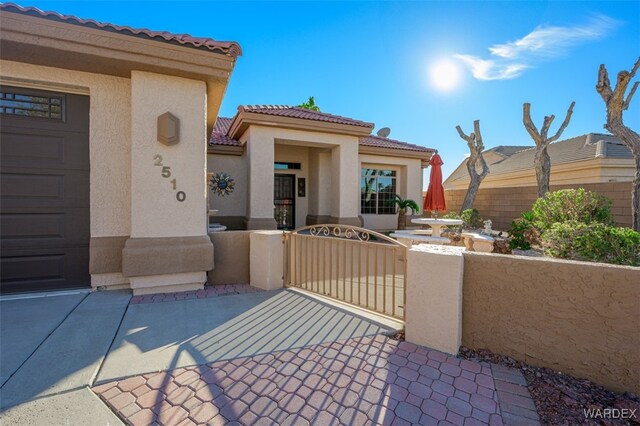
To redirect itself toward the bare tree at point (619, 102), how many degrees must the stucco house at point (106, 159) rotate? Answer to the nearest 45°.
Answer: approximately 90° to its left

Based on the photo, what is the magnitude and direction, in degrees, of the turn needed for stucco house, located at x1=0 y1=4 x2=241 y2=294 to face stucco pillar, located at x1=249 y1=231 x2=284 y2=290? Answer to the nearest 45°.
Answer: approximately 45° to its left

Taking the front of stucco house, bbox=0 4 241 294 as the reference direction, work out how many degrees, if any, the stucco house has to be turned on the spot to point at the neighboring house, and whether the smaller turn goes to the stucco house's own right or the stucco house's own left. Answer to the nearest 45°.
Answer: approximately 90° to the stucco house's own left

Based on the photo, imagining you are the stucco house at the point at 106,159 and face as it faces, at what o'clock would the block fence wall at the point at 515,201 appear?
The block fence wall is roughly at 9 o'clock from the stucco house.

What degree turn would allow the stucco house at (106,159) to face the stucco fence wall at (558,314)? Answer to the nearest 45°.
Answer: approximately 45° to its left

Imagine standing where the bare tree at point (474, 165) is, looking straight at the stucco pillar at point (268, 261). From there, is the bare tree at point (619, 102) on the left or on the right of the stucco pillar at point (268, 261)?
left

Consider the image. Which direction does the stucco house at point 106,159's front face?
toward the camera

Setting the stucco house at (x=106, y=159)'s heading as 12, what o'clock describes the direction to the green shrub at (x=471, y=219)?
The green shrub is roughly at 9 o'clock from the stucco house.
